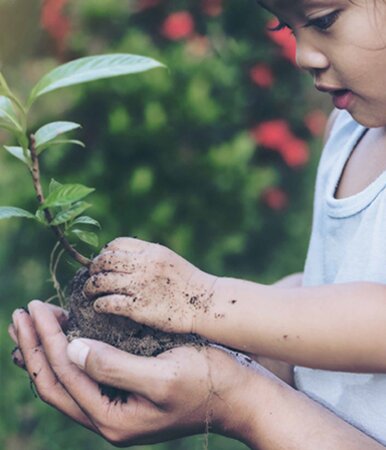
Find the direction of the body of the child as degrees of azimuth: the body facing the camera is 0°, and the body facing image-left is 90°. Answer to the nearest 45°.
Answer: approximately 45°

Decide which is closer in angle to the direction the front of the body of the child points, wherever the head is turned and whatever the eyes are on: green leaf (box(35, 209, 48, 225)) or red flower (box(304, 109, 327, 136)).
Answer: the green leaf

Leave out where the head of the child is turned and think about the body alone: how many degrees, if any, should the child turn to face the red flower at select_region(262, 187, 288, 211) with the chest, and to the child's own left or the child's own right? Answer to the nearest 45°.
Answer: approximately 135° to the child's own right

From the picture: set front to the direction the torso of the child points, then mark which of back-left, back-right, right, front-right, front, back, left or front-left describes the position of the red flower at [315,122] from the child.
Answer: back-right

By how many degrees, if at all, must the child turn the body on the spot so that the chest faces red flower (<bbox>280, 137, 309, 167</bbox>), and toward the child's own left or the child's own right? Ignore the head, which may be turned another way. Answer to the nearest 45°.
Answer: approximately 135° to the child's own right

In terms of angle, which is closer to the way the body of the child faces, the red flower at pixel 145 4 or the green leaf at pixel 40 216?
the green leaf

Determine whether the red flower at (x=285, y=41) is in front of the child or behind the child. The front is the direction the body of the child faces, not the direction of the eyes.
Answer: behind
